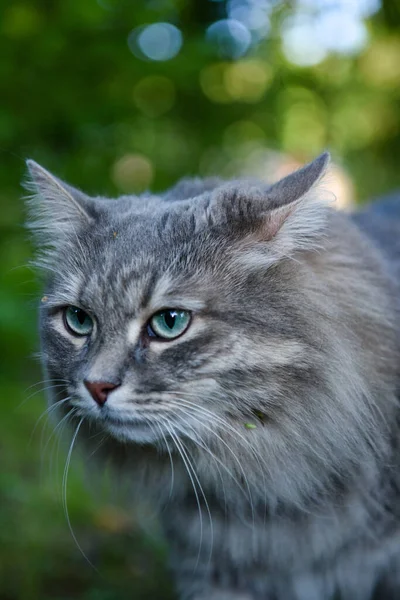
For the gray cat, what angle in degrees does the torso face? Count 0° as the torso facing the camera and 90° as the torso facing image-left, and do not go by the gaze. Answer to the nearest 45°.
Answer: approximately 45°
